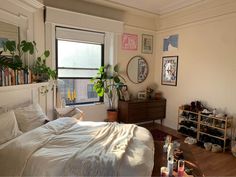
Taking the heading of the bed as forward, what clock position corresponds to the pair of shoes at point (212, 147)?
The pair of shoes is roughly at 11 o'clock from the bed.

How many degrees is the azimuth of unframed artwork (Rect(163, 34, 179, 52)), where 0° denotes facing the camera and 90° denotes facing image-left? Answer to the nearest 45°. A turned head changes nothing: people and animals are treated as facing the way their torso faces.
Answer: approximately 45°

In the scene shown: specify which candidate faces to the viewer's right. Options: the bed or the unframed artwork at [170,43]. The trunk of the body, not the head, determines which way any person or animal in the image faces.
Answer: the bed

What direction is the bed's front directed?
to the viewer's right

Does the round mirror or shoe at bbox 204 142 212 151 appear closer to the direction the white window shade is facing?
the shoe

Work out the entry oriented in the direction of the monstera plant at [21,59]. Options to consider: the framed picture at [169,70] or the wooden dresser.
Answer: the framed picture

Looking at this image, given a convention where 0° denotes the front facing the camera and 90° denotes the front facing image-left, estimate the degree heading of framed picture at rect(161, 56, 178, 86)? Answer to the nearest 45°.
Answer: approximately 45°
